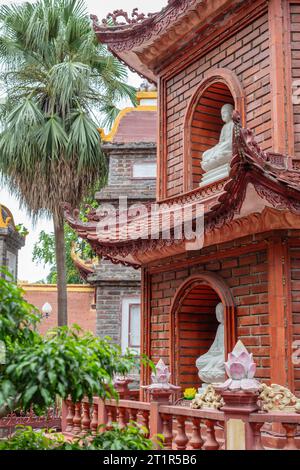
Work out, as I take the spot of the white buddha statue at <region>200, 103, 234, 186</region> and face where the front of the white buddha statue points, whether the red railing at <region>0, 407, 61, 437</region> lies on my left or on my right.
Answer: on my right

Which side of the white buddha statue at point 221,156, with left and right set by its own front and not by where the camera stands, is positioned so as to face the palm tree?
right

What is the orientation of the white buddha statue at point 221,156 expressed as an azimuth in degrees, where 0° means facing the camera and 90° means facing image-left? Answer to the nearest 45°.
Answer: approximately 45°

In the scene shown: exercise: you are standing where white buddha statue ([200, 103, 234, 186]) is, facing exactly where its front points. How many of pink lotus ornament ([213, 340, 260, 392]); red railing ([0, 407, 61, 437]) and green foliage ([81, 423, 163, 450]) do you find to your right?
1

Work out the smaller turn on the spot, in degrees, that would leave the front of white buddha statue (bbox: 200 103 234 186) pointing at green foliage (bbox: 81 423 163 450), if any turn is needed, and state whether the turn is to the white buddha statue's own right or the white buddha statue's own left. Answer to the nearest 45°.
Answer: approximately 45° to the white buddha statue's own left

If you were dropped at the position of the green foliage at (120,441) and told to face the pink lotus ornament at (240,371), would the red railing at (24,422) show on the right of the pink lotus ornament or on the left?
left
